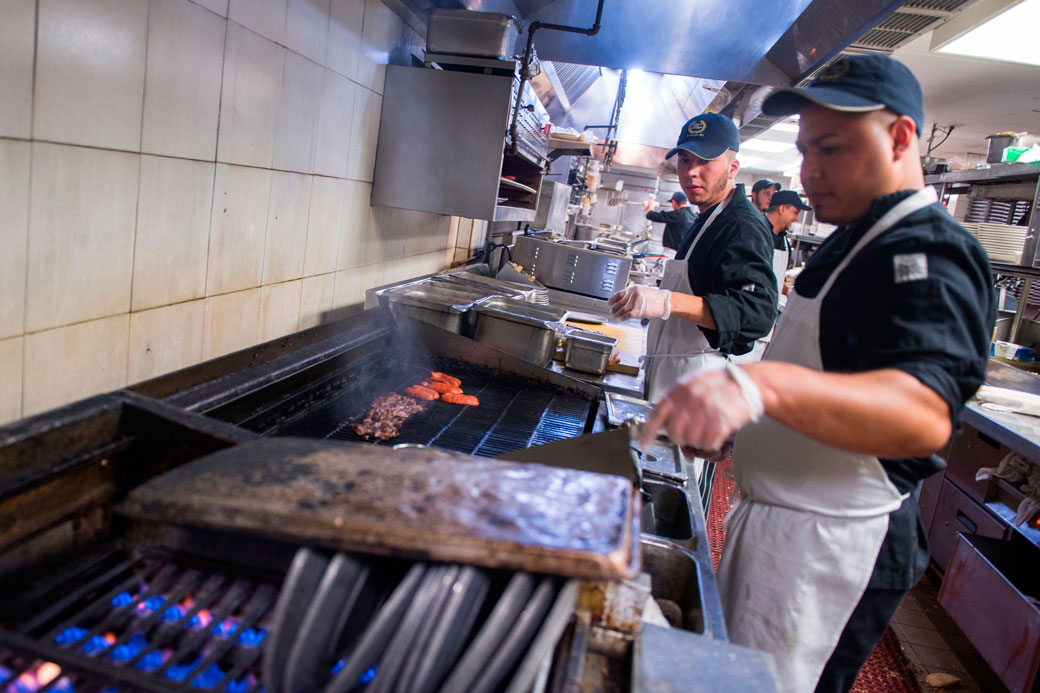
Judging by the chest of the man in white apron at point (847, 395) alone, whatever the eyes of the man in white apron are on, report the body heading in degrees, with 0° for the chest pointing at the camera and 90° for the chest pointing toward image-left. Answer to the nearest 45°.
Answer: approximately 90°

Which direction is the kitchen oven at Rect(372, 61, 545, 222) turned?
to the viewer's right

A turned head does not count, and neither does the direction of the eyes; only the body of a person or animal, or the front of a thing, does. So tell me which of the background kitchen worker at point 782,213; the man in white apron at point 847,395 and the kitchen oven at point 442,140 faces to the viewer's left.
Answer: the man in white apron

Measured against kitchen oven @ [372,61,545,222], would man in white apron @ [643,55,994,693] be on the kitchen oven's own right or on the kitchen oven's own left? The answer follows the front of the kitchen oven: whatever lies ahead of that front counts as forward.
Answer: on the kitchen oven's own right

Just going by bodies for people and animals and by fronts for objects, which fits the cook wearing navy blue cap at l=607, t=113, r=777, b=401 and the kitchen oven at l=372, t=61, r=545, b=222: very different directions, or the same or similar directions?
very different directions

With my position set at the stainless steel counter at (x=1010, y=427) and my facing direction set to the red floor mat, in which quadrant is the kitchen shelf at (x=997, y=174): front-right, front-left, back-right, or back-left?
back-right
